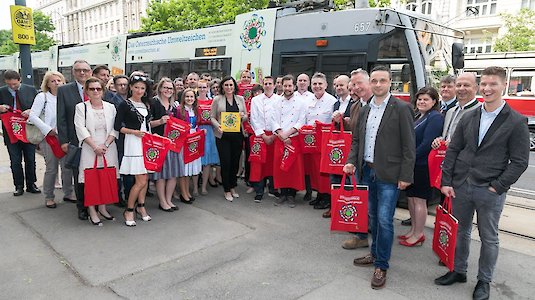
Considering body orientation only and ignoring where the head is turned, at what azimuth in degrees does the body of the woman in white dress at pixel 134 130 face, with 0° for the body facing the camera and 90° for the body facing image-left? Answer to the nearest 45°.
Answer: approximately 315°

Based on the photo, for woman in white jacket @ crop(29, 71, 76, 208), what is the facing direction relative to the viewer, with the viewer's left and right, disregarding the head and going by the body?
facing the viewer and to the right of the viewer

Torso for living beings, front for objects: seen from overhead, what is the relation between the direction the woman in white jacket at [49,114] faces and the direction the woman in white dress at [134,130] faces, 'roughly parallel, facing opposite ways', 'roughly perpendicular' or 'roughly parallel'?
roughly parallel

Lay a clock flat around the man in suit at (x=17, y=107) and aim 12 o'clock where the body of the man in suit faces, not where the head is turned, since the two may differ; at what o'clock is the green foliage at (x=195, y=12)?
The green foliage is roughly at 7 o'clock from the man in suit.

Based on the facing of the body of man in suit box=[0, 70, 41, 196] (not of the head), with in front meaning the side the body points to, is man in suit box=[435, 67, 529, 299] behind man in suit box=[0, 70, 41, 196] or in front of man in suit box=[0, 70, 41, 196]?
in front

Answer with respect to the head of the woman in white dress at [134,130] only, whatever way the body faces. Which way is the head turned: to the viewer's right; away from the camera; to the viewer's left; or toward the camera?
toward the camera

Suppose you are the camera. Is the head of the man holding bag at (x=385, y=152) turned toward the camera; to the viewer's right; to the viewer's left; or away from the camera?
toward the camera

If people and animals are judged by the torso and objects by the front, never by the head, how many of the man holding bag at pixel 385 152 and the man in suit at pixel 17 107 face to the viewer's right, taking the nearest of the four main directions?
0

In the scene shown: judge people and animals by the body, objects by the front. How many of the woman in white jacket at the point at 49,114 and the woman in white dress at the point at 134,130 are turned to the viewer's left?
0

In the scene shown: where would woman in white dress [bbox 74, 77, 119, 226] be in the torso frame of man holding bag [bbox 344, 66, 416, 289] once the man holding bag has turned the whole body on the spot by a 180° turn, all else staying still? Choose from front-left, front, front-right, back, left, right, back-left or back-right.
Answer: back-left

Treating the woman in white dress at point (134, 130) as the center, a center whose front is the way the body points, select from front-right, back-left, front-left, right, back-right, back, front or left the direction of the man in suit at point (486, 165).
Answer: front

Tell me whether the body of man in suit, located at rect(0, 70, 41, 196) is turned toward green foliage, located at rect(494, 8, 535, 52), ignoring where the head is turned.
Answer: no

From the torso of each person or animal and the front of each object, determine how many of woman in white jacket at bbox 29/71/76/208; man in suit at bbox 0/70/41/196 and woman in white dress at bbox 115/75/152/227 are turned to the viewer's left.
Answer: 0

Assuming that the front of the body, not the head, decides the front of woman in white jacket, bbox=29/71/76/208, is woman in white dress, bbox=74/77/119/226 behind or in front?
in front

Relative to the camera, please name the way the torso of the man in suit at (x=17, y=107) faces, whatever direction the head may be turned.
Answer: toward the camera

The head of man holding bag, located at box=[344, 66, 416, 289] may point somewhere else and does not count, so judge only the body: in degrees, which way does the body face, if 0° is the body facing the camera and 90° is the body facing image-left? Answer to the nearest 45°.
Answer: approximately 45°

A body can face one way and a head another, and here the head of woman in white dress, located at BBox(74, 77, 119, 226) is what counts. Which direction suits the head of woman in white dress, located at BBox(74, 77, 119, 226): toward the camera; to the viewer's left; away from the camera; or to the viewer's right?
toward the camera

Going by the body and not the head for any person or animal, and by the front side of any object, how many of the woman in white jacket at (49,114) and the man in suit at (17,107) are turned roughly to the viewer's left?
0
